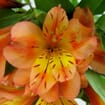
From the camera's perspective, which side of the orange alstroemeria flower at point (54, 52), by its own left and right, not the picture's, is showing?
front
